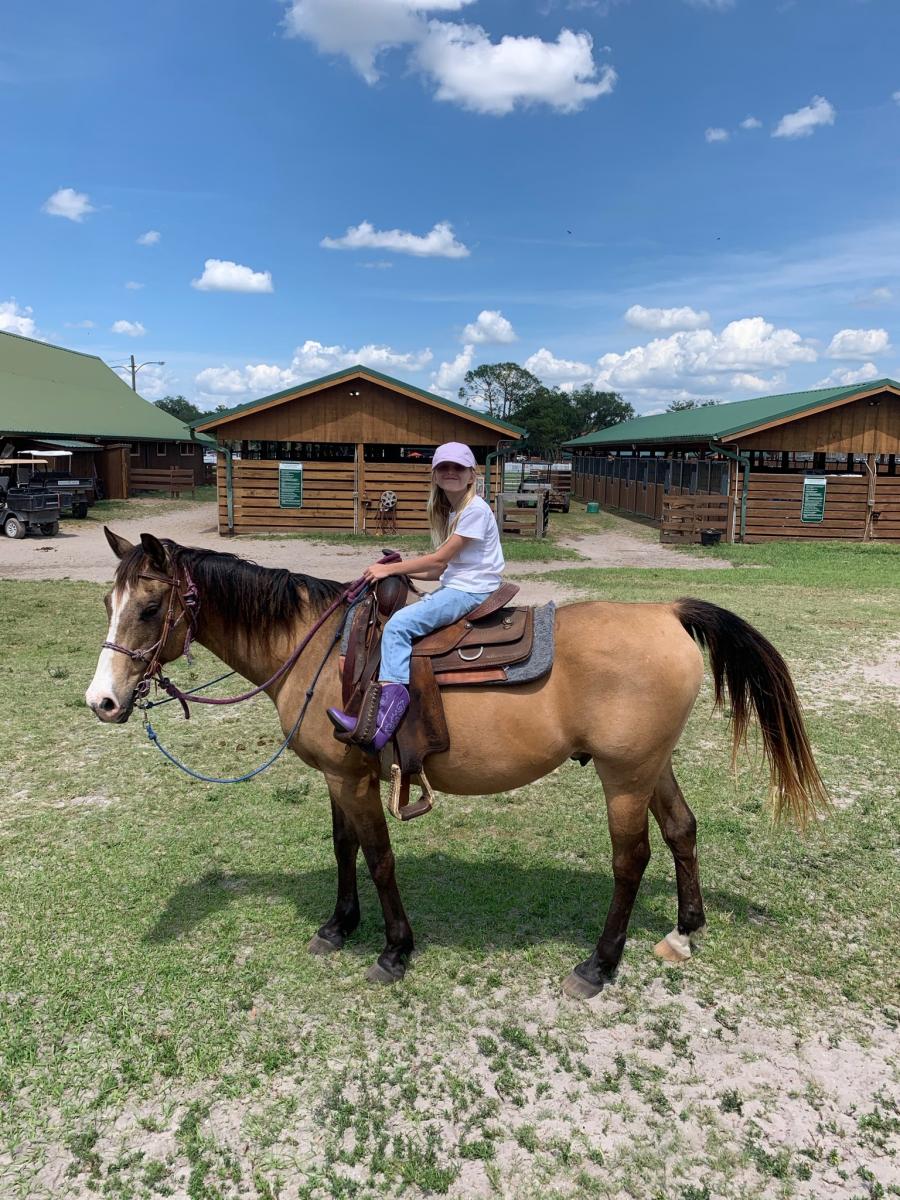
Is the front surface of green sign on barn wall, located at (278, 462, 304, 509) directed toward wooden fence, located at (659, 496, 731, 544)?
no

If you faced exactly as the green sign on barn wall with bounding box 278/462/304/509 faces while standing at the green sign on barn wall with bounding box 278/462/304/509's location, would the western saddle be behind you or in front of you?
in front

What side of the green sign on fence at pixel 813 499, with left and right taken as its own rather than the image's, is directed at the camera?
front

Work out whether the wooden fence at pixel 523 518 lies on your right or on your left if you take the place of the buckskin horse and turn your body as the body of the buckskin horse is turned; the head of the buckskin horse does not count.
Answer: on your right

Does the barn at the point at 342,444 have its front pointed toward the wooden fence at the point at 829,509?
no

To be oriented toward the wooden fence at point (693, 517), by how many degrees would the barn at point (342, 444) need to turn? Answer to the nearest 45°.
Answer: approximately 90° to its left

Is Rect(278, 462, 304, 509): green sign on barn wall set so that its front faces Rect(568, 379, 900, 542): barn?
no

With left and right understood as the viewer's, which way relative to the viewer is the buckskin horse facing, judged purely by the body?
facing to the left of the viewer

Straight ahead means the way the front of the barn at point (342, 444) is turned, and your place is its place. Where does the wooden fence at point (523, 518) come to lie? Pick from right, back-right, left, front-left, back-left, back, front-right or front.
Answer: left

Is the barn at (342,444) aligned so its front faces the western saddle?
yes

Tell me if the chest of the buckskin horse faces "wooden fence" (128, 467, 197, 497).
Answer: no

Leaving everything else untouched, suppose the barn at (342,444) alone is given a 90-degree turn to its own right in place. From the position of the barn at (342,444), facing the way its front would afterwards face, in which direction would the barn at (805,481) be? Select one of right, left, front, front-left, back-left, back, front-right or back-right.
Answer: back

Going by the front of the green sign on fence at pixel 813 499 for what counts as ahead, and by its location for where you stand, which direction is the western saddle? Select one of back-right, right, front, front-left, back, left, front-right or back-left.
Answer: front

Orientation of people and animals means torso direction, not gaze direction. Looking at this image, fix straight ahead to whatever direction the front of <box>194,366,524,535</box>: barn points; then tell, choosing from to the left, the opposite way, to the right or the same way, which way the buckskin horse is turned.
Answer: to the right

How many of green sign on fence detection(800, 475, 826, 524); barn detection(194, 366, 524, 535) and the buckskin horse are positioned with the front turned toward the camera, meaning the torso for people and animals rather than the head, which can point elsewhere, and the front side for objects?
2
